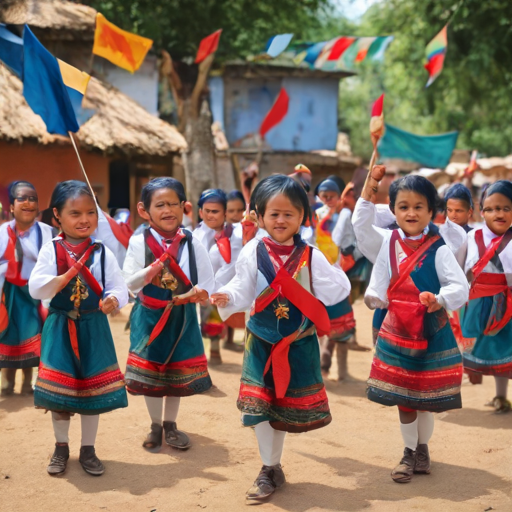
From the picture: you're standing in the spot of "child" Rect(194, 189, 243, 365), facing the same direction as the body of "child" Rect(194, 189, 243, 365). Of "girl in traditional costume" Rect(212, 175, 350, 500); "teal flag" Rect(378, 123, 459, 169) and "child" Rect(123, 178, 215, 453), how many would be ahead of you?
2

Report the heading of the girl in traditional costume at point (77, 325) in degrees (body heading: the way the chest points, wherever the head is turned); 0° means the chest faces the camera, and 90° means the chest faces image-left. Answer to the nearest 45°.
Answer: approximately 0°

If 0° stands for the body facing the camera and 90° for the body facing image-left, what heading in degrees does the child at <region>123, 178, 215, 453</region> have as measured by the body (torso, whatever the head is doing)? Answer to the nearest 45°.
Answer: approximately 0°

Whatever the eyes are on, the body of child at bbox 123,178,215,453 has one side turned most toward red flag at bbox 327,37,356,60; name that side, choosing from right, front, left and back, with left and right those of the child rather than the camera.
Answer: back

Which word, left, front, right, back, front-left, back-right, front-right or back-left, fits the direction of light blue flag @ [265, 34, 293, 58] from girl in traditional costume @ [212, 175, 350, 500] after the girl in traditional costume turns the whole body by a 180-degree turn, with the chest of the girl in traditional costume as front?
front

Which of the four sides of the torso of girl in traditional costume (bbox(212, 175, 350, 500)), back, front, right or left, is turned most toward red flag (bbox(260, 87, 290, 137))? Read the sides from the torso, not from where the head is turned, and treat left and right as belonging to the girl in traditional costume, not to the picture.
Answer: back

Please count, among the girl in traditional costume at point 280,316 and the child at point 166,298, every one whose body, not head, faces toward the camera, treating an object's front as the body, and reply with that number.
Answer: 2

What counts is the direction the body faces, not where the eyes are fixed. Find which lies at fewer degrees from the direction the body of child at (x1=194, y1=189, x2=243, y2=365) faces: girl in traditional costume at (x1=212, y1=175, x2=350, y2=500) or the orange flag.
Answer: the girl in traditional costume
